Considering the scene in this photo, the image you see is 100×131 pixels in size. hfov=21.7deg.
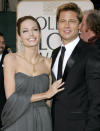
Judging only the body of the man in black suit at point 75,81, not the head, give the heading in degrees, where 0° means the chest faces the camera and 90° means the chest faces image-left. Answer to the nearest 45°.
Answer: approximately 45°
